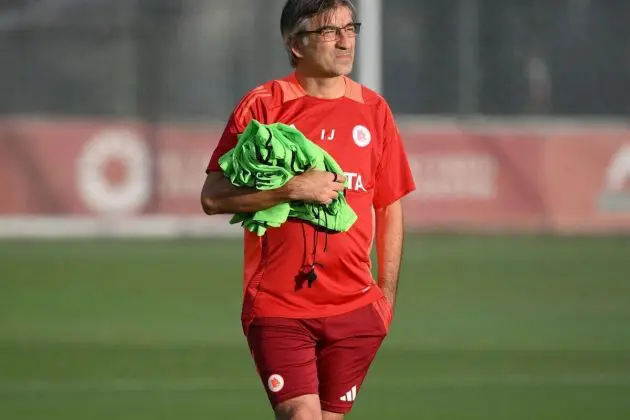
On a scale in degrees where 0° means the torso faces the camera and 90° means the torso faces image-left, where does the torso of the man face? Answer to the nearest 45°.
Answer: approximately 315°

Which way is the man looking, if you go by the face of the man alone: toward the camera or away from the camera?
toward the camera
